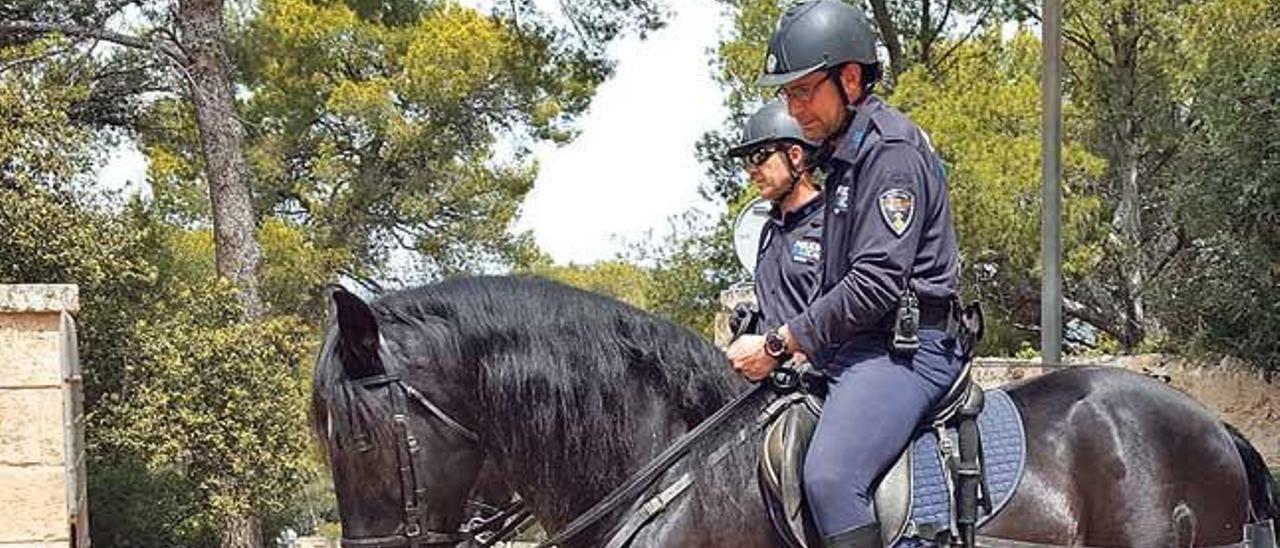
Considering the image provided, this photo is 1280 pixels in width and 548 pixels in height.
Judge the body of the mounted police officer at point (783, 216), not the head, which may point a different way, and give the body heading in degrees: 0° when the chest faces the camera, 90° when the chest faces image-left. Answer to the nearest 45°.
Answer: approximately 45°

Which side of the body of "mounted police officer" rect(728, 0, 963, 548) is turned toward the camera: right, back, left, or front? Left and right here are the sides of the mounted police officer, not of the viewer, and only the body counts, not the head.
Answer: left

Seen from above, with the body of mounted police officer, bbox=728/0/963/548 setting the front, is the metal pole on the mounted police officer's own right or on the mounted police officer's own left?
on the mounted police officer's own right

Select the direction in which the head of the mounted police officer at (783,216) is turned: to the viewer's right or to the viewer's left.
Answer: to the viewer's left

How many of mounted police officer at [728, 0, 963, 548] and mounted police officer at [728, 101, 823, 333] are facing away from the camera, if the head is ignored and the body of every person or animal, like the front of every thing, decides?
0

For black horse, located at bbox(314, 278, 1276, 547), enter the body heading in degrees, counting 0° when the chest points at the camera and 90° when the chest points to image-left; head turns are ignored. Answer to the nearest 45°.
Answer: approximately 90°

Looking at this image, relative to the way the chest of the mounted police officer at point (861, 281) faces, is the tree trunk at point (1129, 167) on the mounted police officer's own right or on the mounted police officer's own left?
on the mounted police officer's own right

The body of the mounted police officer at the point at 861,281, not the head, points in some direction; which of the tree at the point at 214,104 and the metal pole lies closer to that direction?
the tree

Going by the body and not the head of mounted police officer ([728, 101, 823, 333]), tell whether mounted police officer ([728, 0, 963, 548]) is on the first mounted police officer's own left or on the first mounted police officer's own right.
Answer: on the first mounted police officer's own left

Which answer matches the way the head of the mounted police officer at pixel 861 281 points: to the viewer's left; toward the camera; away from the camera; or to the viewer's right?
to the viewer's left

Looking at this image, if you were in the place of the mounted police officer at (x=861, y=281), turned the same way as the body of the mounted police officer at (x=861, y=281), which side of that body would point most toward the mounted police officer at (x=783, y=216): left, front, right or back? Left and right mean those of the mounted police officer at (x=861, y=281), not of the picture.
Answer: right

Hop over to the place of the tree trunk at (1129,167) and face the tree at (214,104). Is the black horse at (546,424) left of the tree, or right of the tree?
left

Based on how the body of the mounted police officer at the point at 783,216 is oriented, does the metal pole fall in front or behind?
behind
